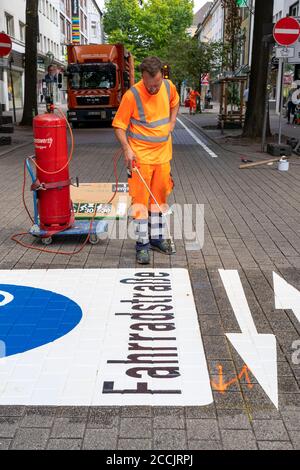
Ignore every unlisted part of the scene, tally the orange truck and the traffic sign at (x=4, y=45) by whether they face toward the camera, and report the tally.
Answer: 2

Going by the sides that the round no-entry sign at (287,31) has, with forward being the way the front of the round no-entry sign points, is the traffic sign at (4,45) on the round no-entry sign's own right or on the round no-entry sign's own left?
on the round no-entry sign's own right

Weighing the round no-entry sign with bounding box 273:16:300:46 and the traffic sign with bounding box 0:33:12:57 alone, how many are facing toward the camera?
2

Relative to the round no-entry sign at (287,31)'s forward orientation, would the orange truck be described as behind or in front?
behind

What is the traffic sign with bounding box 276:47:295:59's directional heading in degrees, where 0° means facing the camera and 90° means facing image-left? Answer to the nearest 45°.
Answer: approximately 0°

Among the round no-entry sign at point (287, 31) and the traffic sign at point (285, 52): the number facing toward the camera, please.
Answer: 2

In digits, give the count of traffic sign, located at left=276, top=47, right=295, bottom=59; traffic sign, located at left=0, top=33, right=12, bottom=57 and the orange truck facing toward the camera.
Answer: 3

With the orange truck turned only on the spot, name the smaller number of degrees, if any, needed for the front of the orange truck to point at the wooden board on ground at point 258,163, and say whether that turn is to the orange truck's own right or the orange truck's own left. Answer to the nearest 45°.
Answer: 0° — it already faces it

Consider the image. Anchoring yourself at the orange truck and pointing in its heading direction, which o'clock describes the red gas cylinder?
The red gas cylinder is roughly at 12 o'clock from the orange truck.

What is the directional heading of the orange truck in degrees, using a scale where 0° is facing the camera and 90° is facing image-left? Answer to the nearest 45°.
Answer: approximately 0°

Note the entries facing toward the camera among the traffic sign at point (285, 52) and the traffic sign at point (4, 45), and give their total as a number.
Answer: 2

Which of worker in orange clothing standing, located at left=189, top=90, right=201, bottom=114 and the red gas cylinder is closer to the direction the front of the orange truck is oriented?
the red gas cylinder
